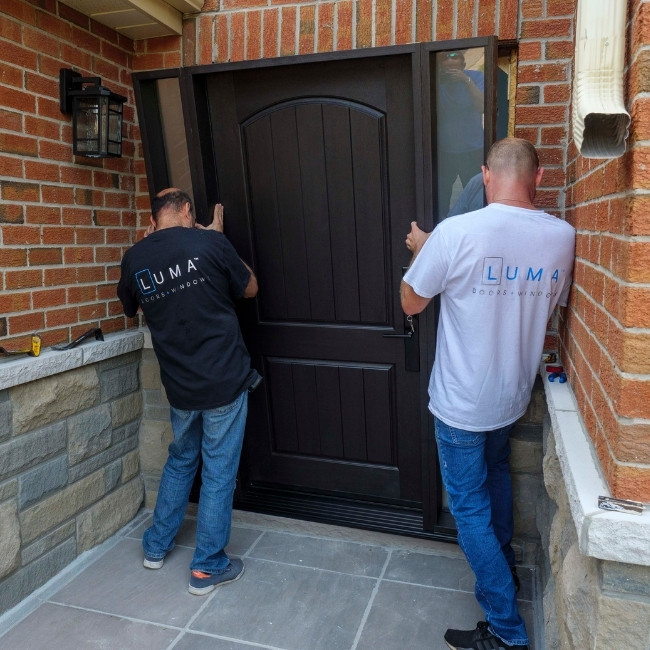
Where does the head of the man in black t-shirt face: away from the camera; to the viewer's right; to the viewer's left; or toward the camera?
away from the camera

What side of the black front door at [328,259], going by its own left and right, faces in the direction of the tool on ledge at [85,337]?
right

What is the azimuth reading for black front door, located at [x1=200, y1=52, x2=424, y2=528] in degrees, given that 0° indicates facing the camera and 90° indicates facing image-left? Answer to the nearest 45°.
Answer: approximately 0°

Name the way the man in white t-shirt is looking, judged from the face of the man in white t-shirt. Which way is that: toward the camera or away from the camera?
away from the camera

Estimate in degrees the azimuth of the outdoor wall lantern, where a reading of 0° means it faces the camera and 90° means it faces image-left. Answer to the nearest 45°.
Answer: approximately 315°

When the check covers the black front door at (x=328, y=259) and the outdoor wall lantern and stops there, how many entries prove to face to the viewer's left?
0
